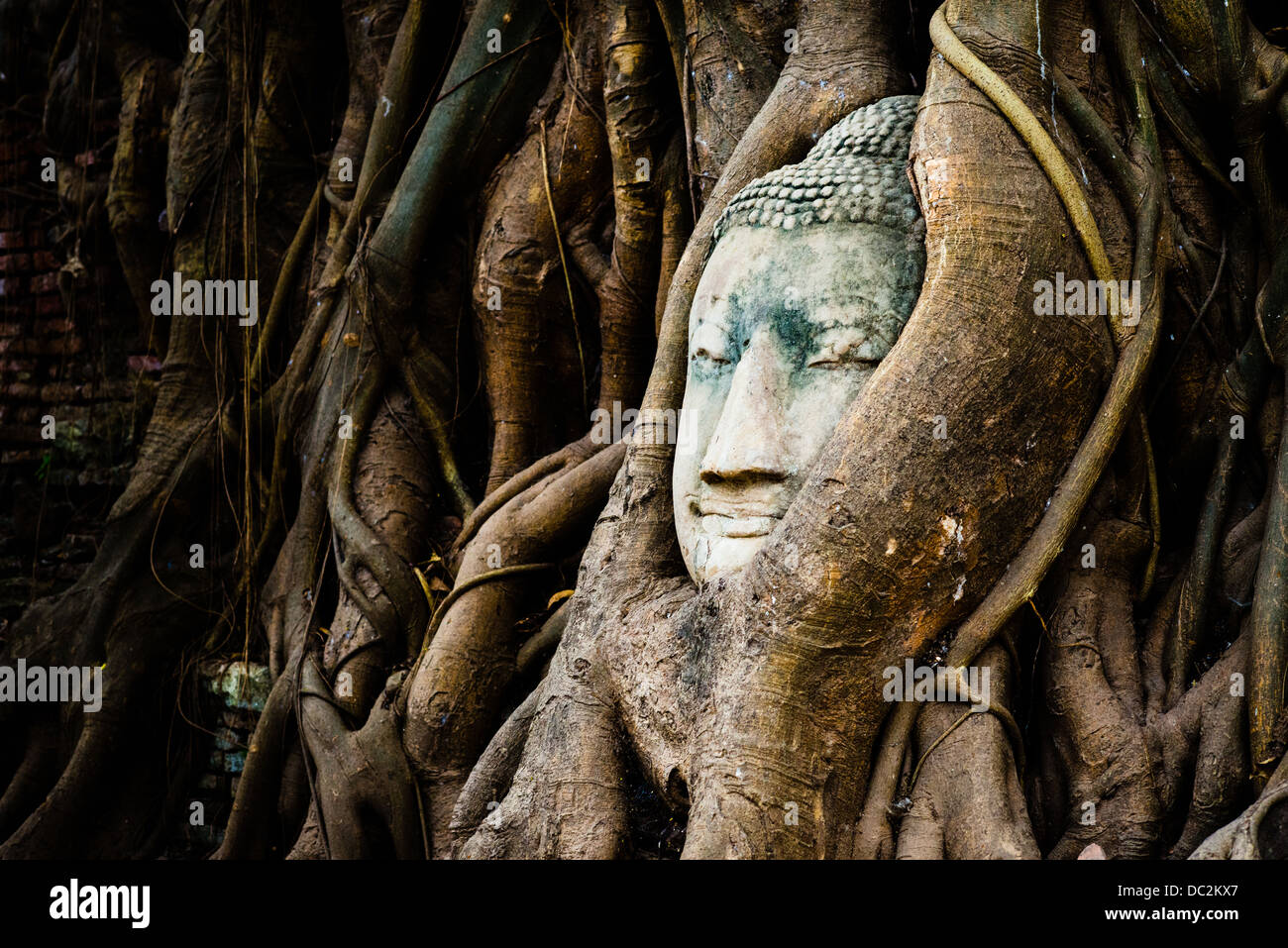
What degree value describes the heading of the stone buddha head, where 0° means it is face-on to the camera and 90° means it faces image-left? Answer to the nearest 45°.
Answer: approximately 45°

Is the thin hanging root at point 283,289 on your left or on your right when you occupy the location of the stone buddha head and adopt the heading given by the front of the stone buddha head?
on your right

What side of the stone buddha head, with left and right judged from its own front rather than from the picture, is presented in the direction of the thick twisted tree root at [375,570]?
right
